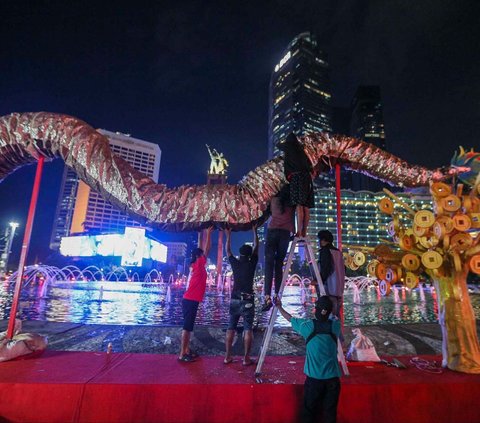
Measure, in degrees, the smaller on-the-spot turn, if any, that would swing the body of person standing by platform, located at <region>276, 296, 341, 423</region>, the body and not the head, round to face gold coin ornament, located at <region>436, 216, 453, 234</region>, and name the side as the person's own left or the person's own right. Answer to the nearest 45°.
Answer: approximately 45° to the person's own right

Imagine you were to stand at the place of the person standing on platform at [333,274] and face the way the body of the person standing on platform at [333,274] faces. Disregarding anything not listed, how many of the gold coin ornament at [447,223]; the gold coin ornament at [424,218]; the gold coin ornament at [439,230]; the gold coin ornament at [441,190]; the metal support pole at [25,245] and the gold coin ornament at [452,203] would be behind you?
5

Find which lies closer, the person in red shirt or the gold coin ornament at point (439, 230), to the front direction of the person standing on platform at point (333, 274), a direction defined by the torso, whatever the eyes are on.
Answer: the person in red shirt

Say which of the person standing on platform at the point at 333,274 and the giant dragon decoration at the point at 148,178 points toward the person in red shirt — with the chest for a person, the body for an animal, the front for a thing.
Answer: the person standing on platform

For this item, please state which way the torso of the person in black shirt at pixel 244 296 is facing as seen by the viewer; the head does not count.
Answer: away from the camera

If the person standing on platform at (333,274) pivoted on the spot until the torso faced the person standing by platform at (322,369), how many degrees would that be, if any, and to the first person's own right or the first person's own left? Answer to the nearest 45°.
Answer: approximately 90° to the first person's own left

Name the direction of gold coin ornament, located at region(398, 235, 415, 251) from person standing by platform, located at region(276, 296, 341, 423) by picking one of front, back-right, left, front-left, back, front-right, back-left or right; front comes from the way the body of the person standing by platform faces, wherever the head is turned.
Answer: front-right

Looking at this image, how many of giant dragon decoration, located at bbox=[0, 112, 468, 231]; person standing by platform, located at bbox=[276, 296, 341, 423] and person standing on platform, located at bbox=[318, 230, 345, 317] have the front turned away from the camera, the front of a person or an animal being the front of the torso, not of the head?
1

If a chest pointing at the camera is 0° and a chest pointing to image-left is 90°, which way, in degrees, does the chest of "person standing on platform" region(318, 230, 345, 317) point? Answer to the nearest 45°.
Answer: approximately 90°

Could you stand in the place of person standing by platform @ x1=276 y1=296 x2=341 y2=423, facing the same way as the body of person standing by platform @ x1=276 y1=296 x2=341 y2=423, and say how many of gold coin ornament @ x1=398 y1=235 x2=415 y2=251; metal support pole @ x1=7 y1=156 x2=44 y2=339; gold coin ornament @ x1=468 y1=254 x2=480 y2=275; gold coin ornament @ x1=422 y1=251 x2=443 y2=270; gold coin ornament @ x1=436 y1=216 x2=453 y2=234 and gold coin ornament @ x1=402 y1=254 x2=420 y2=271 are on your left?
1

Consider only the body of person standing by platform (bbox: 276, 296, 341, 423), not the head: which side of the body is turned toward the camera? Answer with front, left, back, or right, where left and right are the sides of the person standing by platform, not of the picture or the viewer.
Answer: back

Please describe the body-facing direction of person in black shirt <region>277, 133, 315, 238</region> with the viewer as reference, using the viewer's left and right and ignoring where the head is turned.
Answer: facing away from the viewer and to the left of the viewer

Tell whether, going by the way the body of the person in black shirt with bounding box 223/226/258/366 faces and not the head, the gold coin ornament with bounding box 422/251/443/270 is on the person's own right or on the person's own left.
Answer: on the person's own right

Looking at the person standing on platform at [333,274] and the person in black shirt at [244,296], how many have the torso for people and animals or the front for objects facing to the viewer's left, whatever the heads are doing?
1

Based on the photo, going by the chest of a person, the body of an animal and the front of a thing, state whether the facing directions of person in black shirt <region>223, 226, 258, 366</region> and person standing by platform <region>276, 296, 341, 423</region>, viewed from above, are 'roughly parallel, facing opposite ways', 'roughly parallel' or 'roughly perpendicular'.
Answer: roughly parallel
